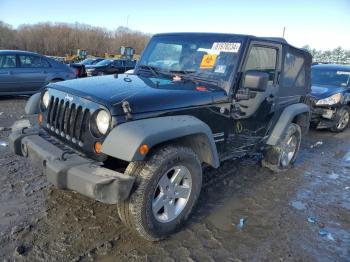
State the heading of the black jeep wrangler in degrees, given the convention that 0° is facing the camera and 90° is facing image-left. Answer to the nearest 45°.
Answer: approximately 45°

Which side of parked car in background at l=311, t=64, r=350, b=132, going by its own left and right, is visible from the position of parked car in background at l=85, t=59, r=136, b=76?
right

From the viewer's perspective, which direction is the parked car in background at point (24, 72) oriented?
to the viewer's left

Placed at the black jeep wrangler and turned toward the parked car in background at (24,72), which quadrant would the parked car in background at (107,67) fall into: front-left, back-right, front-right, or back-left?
front-right

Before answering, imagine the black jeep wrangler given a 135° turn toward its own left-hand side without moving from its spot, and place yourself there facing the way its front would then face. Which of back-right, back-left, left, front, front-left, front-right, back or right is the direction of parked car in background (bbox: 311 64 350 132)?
front-left

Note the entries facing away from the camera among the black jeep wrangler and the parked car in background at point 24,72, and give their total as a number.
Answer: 0

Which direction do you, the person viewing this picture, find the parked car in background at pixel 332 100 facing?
facing the viewer and to the left of the viewer
